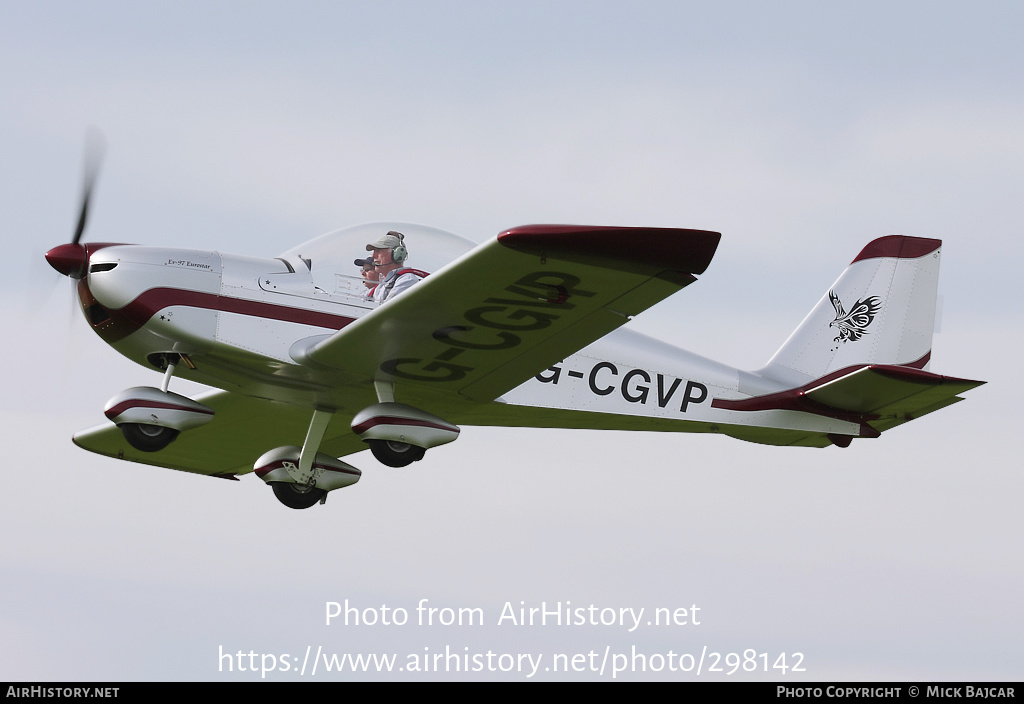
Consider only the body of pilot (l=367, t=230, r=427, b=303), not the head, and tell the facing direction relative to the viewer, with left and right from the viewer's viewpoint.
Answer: facing to the left of the viewer

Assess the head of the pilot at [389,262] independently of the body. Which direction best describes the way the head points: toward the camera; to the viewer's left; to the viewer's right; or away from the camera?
to the viewer's left
